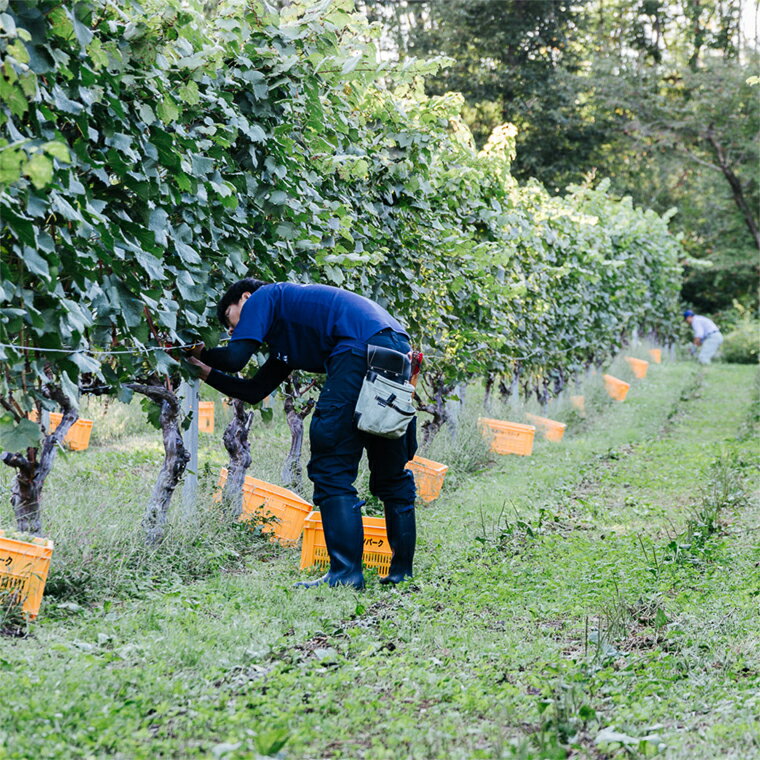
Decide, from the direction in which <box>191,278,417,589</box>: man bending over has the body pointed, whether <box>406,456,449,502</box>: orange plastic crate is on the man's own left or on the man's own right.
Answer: on the man's own right

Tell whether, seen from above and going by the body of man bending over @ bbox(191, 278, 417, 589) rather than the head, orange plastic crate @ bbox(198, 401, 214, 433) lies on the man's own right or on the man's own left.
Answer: on the man's own right

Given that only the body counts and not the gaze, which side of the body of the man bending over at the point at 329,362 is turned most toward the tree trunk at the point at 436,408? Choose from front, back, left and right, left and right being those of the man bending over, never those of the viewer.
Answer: right

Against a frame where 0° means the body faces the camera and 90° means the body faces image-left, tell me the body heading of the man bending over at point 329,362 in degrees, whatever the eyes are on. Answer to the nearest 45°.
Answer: approximately 90°

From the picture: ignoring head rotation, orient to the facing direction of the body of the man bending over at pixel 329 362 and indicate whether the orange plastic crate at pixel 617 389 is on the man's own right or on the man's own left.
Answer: on the man's own right

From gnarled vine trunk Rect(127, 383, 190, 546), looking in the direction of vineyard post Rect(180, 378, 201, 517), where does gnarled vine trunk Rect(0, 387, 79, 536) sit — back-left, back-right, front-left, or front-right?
back-left
